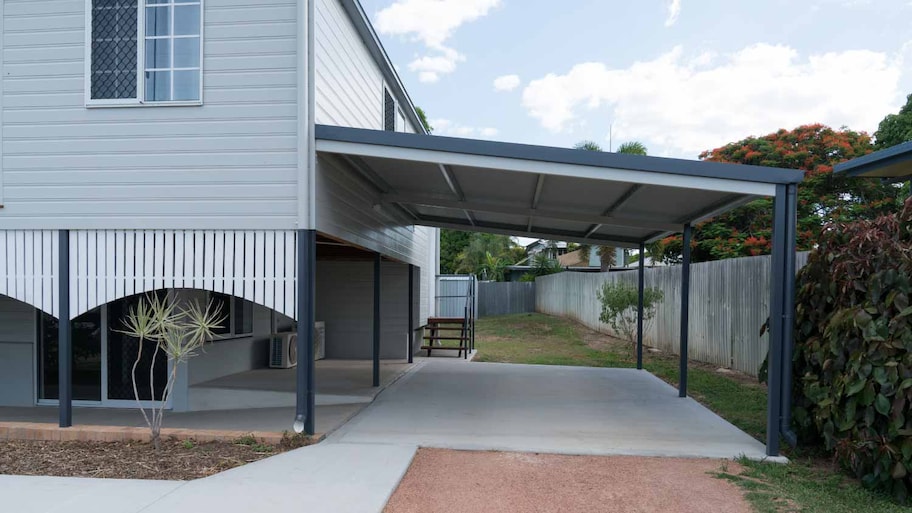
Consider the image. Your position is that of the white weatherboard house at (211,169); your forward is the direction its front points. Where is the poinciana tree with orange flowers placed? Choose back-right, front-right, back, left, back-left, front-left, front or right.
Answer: back-left

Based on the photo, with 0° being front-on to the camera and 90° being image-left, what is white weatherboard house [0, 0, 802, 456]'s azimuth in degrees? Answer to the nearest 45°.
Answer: approximately 0°

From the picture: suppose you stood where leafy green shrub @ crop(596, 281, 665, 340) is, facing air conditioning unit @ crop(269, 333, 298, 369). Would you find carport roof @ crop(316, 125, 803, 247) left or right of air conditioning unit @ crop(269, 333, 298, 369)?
left

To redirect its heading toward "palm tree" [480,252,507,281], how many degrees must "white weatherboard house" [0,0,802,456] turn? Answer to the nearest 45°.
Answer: approximately 180°

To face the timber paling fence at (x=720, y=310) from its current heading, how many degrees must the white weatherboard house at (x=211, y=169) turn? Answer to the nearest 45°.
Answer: approximately 135° to its left
